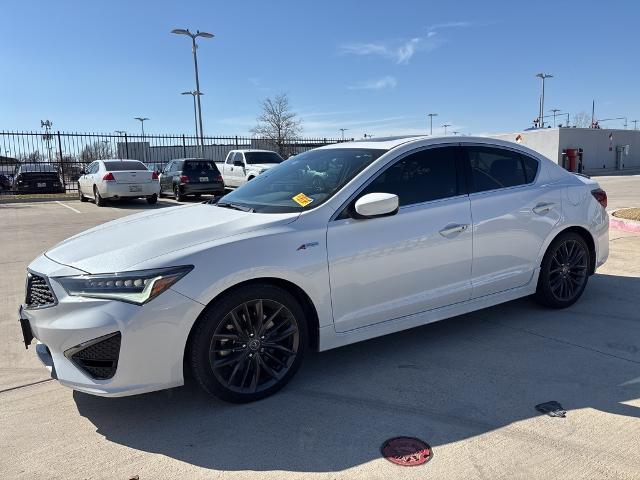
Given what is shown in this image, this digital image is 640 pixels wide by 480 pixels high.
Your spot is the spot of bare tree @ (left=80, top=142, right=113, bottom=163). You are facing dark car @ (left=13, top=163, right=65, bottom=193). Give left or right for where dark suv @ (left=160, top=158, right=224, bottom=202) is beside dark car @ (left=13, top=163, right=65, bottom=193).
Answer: left

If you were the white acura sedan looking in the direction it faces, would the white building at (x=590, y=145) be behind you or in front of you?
behind

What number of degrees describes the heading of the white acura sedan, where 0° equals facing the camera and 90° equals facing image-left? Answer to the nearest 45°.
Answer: approximately 45°

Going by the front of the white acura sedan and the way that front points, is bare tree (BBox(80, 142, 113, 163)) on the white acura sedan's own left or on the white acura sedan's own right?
on the white acura sedan's own right

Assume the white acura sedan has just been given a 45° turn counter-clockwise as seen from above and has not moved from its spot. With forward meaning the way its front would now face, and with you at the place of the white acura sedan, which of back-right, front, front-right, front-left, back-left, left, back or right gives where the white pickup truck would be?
back

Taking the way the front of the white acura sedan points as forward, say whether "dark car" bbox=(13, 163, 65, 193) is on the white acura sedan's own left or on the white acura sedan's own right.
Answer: on the white acura sedan's own right

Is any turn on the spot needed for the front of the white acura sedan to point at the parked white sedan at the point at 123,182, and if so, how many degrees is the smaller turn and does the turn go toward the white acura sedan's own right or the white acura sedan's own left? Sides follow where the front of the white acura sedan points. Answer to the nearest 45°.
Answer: approximately 90° to the white acura sedan's own right
